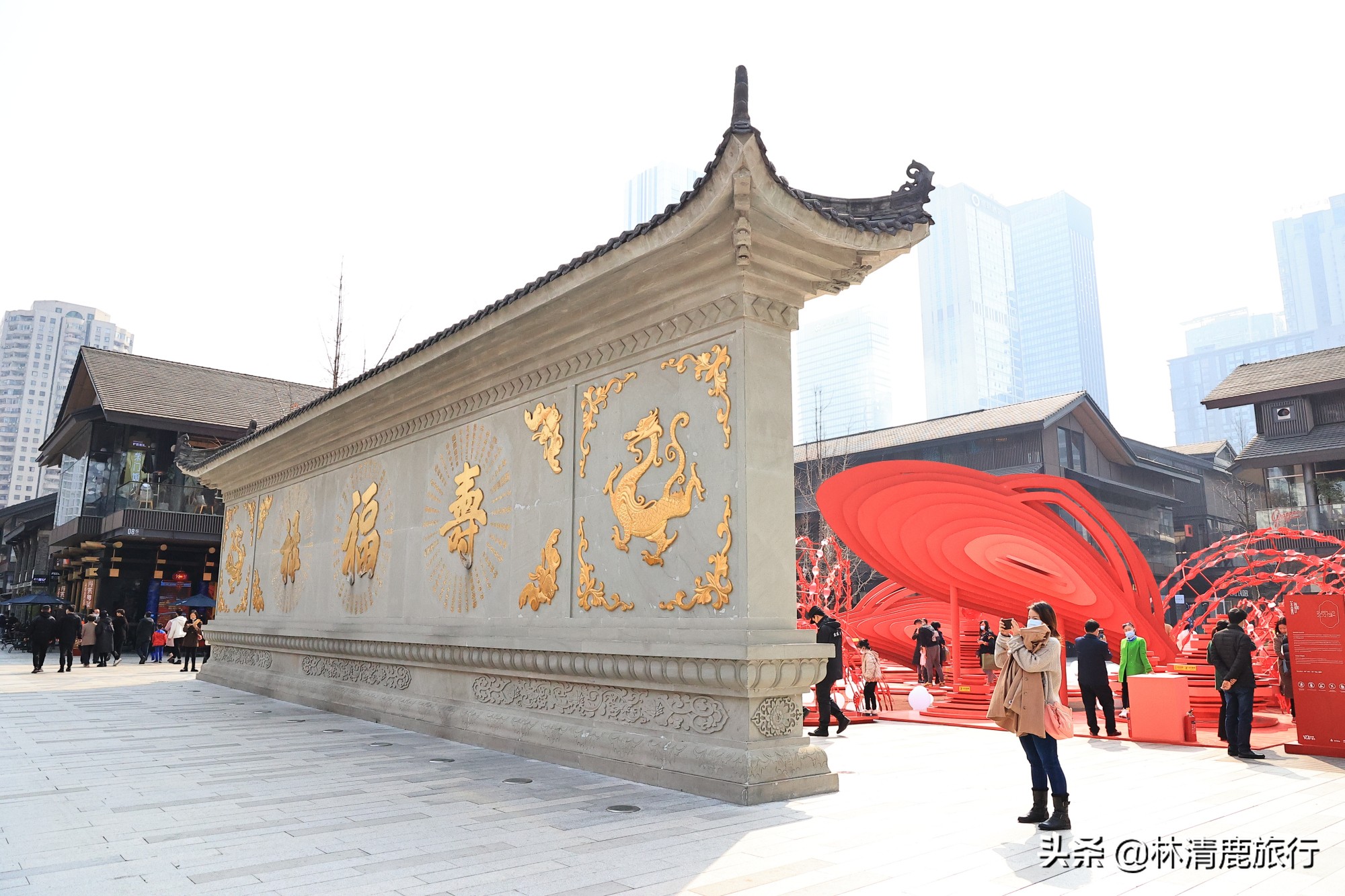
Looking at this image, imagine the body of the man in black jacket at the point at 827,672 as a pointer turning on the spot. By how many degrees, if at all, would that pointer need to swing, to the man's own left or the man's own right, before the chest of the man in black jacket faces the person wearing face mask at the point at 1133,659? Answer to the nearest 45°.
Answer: approximately 135° to the man's own right

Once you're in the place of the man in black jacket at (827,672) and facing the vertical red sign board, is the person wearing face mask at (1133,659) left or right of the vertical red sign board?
left

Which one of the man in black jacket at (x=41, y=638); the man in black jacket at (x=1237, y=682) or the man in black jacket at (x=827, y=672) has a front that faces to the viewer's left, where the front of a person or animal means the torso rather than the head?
the man in black jacket at (x=827, y=672)

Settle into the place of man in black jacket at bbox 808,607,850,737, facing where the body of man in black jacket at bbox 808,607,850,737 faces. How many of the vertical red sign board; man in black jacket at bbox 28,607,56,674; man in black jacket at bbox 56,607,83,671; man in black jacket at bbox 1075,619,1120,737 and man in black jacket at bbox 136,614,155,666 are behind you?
2

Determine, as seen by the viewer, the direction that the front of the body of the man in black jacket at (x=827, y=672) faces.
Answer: to the viewer's left

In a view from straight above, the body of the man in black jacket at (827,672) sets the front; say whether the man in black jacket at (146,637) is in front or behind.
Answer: in front

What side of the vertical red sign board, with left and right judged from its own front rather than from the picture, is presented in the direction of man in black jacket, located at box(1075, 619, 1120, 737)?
right

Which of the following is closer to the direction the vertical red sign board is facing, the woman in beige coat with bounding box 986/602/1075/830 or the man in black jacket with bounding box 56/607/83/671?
the woman in beige coat
